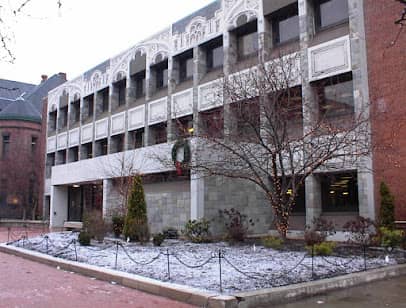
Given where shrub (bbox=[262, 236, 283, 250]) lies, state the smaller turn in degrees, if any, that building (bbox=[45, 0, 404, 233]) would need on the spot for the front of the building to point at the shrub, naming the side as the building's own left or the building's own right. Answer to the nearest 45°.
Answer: approximately 45° to the building's own left

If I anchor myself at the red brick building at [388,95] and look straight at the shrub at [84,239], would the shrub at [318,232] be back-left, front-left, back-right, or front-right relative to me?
front-left

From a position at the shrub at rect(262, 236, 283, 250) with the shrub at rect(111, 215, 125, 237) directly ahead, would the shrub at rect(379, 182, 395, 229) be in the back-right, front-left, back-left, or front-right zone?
back-right

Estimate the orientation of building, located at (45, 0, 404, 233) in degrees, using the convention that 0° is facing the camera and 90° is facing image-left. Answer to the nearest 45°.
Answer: approximately 45°

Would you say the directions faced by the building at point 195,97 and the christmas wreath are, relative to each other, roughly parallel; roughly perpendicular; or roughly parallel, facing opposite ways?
roughly parallel

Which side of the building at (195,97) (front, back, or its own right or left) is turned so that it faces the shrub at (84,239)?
front

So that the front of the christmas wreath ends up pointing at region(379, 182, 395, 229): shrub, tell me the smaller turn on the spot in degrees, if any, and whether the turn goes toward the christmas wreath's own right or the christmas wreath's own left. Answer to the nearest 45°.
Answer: approximately 135° to the christmas wreath's own left

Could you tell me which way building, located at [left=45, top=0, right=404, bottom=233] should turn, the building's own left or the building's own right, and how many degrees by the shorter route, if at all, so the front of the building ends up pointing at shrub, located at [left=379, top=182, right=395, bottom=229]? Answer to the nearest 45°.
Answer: approximately 90° to the building's own left

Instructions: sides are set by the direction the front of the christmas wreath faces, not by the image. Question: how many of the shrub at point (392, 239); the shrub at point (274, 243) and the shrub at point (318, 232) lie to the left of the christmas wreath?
3

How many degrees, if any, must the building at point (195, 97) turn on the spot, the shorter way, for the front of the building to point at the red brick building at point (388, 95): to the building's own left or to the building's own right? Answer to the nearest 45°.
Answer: approximately 90° to the building's own left

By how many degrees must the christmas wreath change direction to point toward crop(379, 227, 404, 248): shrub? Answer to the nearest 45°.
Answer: approximately 90° to its left

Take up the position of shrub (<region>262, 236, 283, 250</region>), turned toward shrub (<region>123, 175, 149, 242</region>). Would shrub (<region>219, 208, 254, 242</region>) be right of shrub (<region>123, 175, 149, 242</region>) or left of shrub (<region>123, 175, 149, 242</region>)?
right

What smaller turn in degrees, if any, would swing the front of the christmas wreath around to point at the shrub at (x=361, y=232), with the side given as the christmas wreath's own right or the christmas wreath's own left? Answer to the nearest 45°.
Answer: approximately 90° to the christmas wreath's own left
